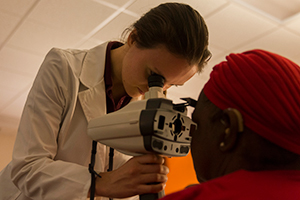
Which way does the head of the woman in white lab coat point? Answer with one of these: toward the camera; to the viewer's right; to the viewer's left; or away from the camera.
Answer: to the viewer's right

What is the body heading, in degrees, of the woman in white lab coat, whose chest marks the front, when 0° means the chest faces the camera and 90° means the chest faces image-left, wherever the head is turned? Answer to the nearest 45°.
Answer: approximately 315°
